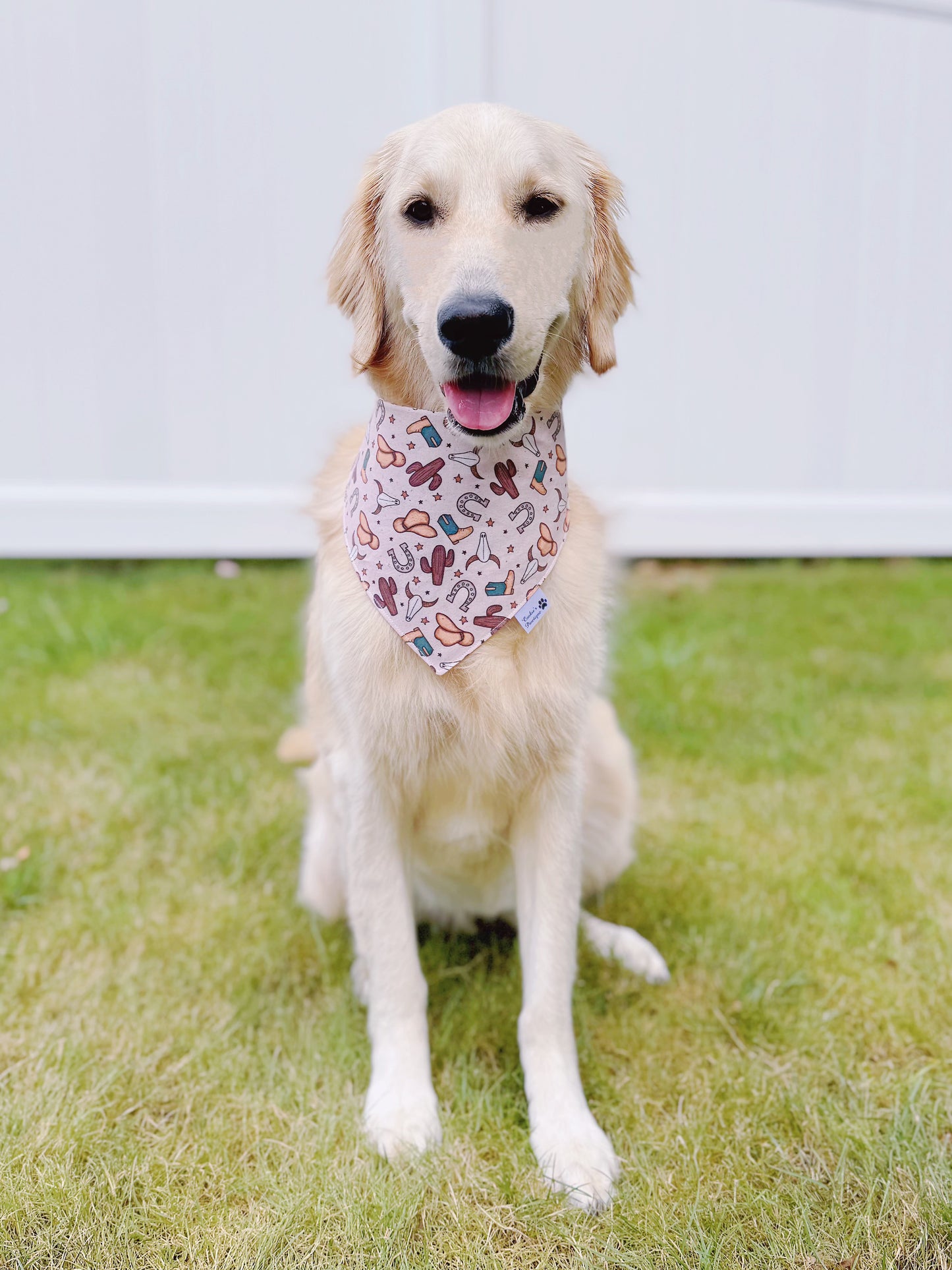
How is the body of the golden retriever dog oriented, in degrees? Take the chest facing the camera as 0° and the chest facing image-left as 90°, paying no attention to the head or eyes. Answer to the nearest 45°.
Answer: approximately 0°

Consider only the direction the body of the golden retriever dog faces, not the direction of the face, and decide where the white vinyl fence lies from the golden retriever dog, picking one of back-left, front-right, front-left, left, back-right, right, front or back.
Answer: back
